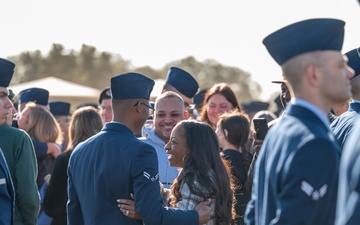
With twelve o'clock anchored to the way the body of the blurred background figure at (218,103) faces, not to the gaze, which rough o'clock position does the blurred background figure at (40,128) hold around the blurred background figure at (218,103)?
the blurred background figure at (40,128) is roughly at 3 o'clock from the blurred background figure at (218,103).

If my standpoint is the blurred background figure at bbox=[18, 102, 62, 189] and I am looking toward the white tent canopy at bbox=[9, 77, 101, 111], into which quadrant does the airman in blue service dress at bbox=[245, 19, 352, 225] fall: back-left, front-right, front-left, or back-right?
back-right

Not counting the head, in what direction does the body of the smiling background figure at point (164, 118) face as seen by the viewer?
toward the camera

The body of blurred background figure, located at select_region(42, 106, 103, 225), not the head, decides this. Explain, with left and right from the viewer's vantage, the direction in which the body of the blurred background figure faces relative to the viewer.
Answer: facing away from the viewer

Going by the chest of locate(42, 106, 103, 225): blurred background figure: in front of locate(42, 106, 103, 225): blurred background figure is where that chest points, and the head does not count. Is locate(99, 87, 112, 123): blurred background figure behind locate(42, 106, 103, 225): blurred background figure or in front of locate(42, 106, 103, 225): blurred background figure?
in front

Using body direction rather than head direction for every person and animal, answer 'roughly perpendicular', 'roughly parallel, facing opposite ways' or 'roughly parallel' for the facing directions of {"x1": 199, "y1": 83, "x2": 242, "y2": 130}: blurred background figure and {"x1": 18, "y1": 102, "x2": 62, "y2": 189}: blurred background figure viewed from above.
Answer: roughly parallel, facing opposite ways

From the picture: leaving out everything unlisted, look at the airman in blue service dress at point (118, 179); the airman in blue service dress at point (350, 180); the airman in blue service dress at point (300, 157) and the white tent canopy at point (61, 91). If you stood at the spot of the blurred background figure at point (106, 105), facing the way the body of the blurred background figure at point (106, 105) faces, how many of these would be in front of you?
3

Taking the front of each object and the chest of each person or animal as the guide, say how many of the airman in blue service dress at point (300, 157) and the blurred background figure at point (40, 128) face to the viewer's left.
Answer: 1

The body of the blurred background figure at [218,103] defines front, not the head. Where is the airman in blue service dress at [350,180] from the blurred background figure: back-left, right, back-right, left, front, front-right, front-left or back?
front
